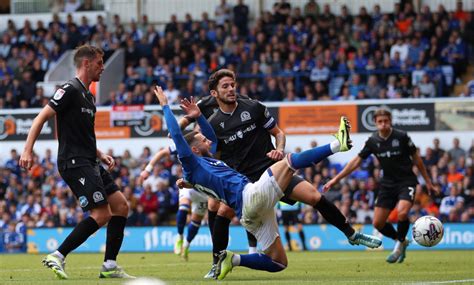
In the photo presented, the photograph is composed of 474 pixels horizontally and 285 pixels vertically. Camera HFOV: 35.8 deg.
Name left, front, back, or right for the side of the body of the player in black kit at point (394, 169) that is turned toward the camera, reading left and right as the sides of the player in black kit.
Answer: front

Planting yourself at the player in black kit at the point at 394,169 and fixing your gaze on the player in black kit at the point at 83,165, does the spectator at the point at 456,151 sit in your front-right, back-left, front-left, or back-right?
back-right

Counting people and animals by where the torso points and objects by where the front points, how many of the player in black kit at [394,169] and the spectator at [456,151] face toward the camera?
2

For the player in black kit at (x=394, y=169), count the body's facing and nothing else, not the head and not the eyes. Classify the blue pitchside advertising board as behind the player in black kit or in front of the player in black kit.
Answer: behind

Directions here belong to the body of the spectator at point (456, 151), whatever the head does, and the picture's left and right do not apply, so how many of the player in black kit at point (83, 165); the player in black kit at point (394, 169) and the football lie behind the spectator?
0

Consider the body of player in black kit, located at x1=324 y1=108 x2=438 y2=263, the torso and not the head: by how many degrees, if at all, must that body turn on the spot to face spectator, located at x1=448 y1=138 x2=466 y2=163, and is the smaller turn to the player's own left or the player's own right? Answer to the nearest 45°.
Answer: approximately 180°

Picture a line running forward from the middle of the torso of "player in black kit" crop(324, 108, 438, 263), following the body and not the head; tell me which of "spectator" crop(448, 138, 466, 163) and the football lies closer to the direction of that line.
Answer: the football

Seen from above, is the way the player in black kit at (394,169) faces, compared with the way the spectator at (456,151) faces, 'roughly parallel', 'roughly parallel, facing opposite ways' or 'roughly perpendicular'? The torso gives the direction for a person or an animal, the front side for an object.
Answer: roughly parallel

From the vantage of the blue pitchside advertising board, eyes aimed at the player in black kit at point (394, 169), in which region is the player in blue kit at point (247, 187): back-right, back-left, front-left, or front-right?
front-right

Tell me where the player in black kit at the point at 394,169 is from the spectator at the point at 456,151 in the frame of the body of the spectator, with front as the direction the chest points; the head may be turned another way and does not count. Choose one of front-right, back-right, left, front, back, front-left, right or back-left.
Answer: front

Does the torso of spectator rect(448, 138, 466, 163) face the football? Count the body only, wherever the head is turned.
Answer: yes

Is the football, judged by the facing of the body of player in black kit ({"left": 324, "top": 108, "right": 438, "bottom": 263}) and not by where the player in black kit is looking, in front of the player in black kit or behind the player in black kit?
in front

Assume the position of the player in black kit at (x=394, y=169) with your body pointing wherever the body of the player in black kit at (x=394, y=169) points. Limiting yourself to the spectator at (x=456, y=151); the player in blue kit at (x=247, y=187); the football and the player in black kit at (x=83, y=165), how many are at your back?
1

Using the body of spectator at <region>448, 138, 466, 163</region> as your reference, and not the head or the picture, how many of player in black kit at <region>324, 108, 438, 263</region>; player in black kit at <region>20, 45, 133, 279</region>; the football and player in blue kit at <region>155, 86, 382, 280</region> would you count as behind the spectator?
0

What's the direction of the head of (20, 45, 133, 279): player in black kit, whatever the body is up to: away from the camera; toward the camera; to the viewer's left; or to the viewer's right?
to the viewer's right
